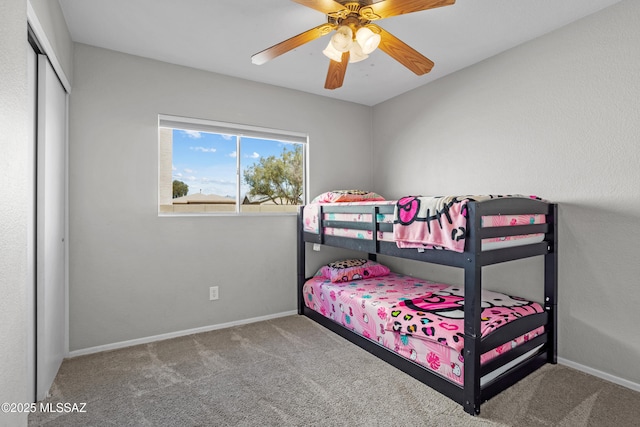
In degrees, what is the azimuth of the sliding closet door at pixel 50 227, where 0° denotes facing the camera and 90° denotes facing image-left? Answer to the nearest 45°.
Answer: approximately 270°

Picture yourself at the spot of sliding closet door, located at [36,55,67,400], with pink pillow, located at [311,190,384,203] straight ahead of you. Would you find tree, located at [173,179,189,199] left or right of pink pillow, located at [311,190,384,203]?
left

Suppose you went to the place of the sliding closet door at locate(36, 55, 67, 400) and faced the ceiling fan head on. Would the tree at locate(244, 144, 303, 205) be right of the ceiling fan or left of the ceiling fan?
left

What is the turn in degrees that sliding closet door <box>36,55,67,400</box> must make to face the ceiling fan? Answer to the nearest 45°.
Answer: approximately 45° to its right
